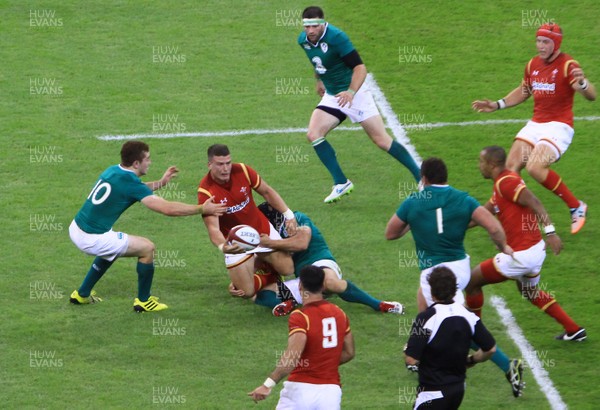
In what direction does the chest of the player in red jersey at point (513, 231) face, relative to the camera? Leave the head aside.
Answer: to the viewer's left

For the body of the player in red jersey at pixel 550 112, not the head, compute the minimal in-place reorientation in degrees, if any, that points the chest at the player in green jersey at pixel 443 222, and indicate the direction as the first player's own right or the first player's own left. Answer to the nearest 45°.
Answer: approximately 45° to the first player's own left

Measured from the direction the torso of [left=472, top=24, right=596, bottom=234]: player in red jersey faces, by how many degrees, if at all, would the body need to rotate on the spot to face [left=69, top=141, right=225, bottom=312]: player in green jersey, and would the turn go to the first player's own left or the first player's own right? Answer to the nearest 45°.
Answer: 0° — they already face them

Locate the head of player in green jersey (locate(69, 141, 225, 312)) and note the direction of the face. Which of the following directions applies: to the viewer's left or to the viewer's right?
to the viewer's right

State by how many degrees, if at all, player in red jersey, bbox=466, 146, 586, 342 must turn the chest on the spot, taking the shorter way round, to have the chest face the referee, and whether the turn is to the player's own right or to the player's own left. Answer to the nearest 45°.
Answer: approximately 90° to the player's own left

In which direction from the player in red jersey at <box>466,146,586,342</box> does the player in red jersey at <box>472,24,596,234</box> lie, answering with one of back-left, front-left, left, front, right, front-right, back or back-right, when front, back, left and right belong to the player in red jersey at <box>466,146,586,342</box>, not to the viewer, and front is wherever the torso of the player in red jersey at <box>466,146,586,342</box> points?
right

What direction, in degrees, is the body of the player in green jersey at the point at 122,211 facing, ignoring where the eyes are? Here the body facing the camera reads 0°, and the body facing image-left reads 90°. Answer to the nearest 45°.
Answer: approximately 225°

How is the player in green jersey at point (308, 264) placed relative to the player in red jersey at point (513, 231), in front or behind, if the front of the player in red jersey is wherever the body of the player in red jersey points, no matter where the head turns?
in front

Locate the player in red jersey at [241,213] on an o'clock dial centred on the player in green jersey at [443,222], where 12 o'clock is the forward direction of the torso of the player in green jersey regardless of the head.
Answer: The player in red jersey is roughly at 10 o'clock from the player in green jersey.

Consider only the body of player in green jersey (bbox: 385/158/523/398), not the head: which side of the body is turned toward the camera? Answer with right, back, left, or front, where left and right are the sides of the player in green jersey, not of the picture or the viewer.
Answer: back

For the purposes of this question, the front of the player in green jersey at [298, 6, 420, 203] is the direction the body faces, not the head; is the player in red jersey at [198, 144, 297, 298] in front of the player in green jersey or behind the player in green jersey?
in front

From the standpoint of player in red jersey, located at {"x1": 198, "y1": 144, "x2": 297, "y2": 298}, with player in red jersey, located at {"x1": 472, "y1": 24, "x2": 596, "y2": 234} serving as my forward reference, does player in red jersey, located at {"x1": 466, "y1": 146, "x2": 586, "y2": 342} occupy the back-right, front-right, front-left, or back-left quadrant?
front-right

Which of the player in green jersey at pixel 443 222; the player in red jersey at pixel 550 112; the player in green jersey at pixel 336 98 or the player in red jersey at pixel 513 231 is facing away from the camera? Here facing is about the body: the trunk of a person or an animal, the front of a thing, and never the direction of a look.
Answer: the player in green jersey at pixel 443 222

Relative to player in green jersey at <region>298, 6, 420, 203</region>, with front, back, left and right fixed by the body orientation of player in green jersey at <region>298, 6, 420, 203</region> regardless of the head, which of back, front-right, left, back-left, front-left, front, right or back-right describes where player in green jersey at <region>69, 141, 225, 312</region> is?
front

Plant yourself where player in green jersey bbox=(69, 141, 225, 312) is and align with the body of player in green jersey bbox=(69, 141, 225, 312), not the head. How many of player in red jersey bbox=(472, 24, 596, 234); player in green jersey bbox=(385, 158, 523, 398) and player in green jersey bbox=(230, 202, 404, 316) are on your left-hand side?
0

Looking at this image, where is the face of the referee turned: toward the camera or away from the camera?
away from the camera

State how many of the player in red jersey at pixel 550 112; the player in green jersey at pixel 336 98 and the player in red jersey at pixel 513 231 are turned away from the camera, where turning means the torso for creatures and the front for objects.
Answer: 0

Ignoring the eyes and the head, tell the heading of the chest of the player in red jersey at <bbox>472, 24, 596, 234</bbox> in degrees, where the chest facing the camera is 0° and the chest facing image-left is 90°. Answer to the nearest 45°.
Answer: approximately 45°

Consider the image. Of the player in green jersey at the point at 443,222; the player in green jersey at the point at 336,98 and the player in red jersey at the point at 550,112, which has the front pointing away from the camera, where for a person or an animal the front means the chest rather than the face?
the player in green jersey at the point at 443,222
